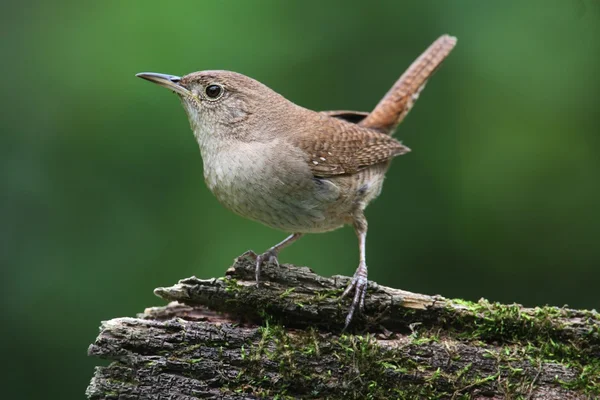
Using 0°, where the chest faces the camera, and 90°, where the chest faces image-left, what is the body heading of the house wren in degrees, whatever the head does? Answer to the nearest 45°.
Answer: approximately 90°
